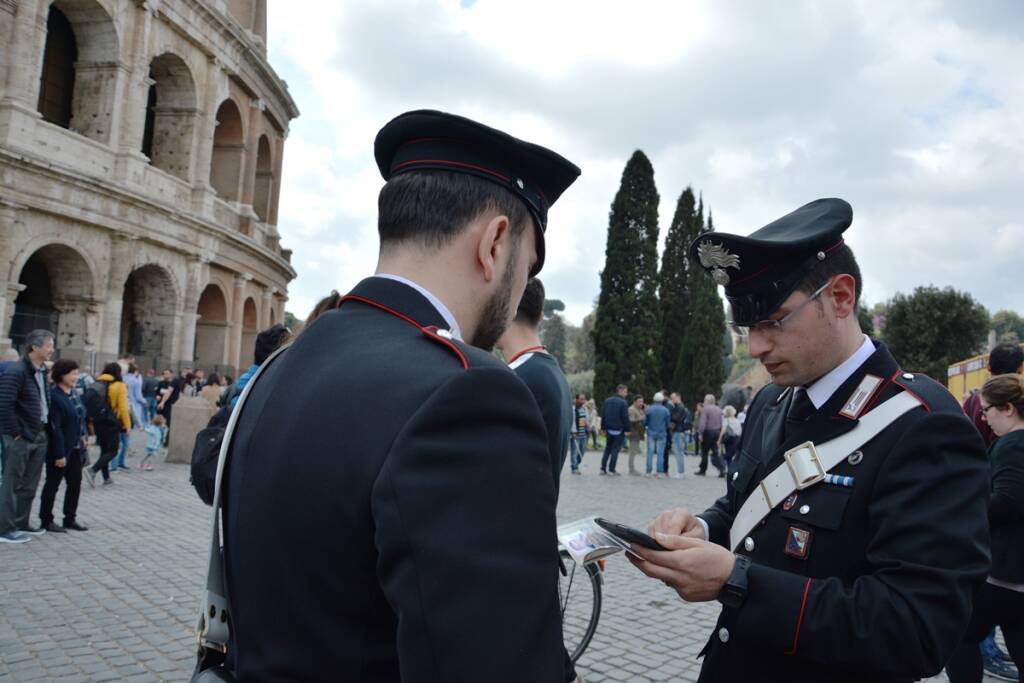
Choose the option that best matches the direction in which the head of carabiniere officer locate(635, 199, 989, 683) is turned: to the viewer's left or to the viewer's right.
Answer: to the viewer's left

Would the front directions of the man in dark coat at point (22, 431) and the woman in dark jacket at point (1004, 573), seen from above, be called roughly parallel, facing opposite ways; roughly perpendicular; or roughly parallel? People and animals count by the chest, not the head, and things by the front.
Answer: roughly perpendicular

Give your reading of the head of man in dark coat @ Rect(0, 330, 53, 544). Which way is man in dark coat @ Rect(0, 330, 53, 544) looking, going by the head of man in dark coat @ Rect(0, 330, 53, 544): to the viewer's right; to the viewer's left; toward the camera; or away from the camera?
to the viewer's right

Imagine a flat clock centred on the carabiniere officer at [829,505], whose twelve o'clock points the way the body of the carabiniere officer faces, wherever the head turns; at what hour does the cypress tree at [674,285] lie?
The cypress tree is roughly at 4 o'clock from the carabiniere officer.

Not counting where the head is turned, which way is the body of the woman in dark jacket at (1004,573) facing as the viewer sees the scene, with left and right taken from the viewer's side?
facing to the left of the viewer

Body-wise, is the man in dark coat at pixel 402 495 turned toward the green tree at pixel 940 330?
yes

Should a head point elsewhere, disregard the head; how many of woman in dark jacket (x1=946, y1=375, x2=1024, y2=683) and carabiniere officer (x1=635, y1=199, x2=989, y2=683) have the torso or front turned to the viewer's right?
0

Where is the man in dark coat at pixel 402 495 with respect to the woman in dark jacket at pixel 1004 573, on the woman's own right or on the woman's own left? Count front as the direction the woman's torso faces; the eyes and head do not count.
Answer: on the woman's own left

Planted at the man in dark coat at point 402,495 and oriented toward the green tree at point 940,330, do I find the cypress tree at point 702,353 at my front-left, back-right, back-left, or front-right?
front-left

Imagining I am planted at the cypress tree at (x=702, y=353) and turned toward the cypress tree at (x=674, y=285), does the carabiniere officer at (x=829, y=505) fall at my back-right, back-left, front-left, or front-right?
back-left

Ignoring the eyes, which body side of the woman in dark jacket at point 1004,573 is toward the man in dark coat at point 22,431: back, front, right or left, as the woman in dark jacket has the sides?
front

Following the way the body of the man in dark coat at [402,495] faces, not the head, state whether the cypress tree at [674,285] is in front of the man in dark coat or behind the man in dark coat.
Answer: in front

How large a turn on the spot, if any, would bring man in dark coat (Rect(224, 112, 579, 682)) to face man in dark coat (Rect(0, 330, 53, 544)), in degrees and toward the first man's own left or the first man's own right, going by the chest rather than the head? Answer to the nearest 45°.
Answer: approximately 90° to the first man's own left

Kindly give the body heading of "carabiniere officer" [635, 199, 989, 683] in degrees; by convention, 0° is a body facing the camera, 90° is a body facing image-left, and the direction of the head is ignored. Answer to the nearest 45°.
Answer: approximately 45°

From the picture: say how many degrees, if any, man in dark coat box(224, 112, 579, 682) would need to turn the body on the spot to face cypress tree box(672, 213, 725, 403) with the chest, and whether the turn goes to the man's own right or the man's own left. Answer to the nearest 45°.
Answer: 0° — they already face it

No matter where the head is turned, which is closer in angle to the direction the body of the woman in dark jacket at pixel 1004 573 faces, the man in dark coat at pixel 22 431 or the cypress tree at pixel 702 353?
the man in dark coat

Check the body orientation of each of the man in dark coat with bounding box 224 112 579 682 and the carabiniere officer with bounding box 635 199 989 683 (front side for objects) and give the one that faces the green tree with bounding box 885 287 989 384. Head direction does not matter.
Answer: the man in dark coat

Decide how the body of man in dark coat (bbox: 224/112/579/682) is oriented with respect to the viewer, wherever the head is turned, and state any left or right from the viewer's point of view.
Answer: facing away from the viewer and to the right of the viewer

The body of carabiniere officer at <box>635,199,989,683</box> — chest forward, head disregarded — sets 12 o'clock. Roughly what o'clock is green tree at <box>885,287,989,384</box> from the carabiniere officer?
The green tree is roughly at 5 o'clock from the carabiniere officer.
